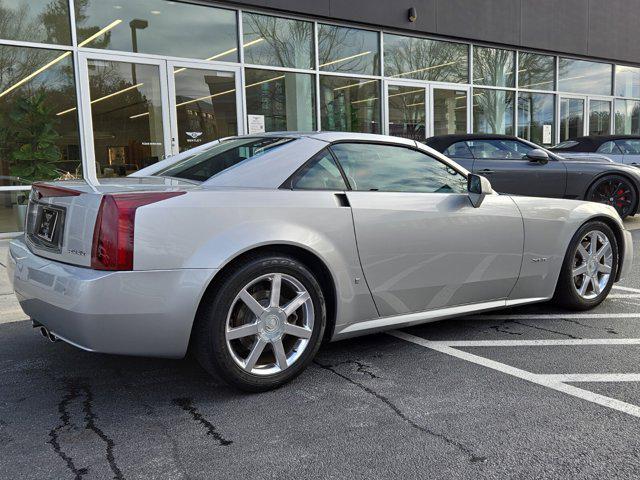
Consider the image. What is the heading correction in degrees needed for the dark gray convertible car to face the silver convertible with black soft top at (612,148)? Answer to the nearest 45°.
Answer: approximately 45° to its left

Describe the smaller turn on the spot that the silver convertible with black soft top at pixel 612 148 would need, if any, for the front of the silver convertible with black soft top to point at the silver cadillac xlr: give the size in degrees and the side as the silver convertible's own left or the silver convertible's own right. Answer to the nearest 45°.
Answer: approximately 135° to the silver convertible's own right

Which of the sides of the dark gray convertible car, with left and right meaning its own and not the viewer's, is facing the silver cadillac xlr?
right

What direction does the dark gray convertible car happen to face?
to the viewer's right

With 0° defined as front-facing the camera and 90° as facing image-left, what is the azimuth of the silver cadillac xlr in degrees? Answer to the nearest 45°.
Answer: approximately 225°

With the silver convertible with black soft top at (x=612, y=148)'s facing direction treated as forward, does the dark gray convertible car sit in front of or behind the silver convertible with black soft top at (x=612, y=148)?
behind

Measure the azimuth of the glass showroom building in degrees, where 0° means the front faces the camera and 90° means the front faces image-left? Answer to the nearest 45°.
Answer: approximately 315°

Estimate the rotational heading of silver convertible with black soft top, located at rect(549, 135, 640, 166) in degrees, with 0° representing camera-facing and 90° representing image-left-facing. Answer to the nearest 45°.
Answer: approximately 225°
